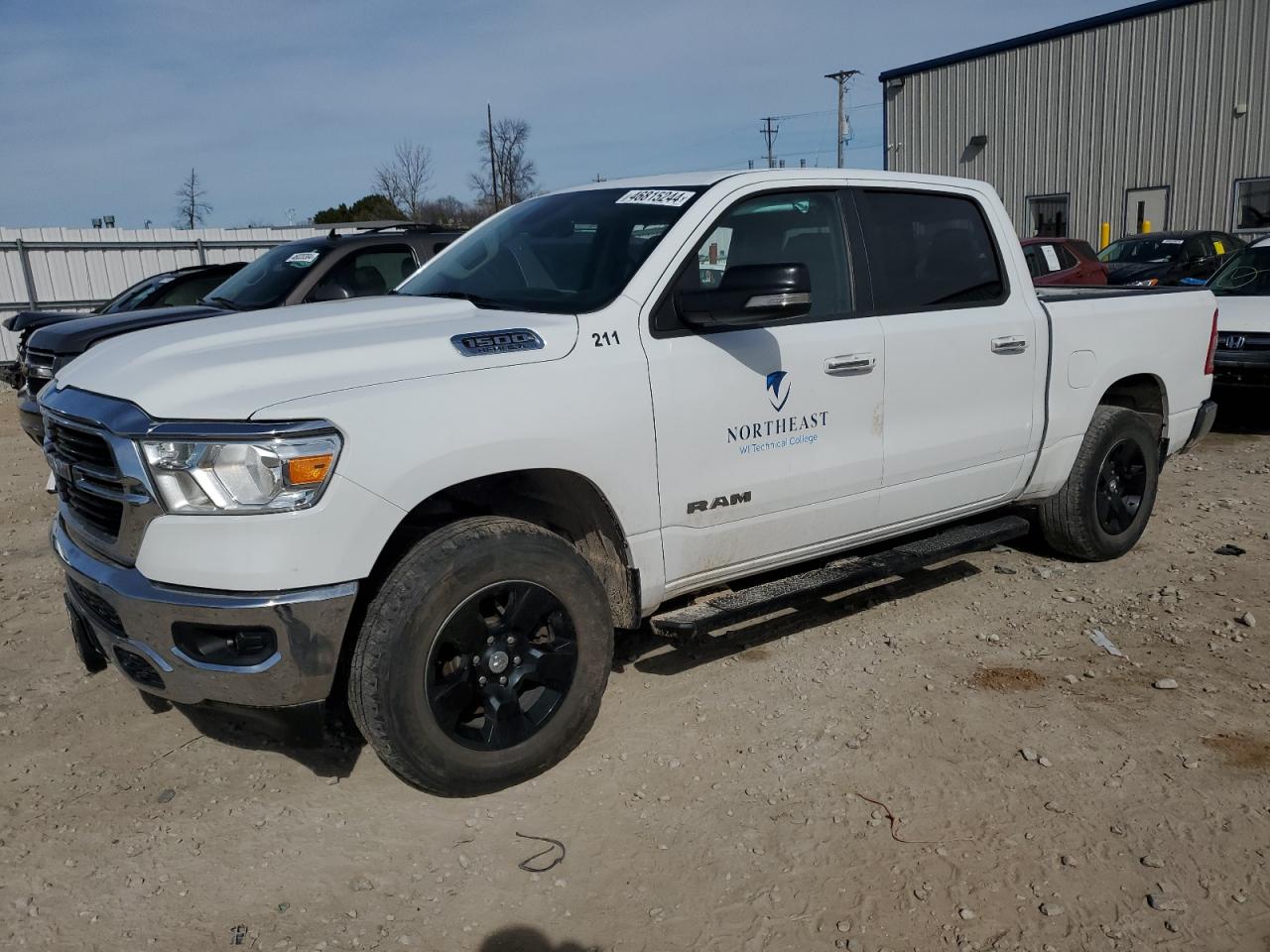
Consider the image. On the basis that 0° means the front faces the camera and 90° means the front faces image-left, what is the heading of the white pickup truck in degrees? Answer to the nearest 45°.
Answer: approximately 45°

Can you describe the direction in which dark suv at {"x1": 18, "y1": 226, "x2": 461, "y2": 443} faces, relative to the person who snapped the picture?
facing the viewer and to the left of the viewer

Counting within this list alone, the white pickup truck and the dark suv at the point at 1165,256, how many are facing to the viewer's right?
0

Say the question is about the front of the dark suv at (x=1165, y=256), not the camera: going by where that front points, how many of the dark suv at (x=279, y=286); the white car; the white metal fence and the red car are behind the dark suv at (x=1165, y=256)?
0

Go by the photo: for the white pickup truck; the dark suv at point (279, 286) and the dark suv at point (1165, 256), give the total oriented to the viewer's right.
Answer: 0

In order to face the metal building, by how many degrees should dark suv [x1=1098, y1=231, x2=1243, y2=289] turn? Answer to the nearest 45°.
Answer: approximately 135° to its right

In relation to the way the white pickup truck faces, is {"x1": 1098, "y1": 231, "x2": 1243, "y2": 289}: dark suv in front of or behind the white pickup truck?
behind

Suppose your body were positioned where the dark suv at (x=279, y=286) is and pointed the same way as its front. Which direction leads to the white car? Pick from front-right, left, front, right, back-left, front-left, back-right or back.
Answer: back-left

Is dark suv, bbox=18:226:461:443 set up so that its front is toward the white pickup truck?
no

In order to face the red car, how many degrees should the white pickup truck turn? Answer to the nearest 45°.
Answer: approximately 180°

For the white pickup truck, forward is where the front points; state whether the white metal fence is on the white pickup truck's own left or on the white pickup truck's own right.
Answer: on the white pickup truck's own right

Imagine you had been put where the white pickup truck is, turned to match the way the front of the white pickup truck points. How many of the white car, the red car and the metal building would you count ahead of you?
0

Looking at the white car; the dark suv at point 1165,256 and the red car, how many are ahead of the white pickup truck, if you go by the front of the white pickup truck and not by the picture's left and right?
0

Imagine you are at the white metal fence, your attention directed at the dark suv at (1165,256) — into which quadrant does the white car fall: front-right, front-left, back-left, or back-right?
front-right

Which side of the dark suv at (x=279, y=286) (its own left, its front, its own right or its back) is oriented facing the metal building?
back

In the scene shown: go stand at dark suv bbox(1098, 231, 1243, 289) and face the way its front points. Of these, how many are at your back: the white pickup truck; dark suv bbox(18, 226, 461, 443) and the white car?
0

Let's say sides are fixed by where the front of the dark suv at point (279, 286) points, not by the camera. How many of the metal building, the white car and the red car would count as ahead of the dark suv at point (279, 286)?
0

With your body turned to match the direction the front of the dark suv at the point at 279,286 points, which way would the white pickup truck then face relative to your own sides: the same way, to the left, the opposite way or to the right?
the same way
